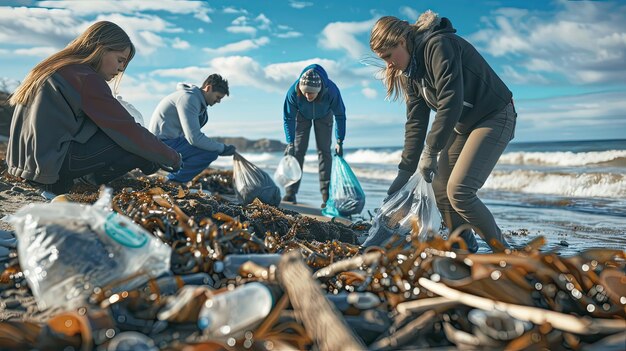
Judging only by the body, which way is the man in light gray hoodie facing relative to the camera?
to the viewer's right

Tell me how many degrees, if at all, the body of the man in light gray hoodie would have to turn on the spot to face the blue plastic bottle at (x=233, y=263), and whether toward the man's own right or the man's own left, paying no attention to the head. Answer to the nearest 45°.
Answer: approximately 90° to the man's own right

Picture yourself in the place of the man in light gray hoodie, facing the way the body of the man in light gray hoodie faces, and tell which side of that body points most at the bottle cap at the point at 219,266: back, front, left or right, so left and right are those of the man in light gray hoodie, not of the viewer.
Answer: right

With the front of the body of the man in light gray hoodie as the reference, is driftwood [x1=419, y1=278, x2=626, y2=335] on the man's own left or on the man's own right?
on the man's own right

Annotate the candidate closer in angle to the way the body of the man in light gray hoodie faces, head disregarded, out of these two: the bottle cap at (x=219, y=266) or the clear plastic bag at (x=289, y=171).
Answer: the clear plastic bag

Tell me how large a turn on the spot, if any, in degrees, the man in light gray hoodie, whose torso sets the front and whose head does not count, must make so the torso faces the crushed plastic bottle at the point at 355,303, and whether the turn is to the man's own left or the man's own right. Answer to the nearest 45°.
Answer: approximately 90° to the man's own right

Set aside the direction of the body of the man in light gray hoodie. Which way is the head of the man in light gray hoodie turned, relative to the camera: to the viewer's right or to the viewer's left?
to the viewer's right

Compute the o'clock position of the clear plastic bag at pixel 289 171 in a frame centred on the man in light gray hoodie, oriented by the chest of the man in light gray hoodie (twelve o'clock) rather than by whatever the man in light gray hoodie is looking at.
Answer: The clear plastic bag is roughly at 11 o'clock from the man in light gray hoodie.
